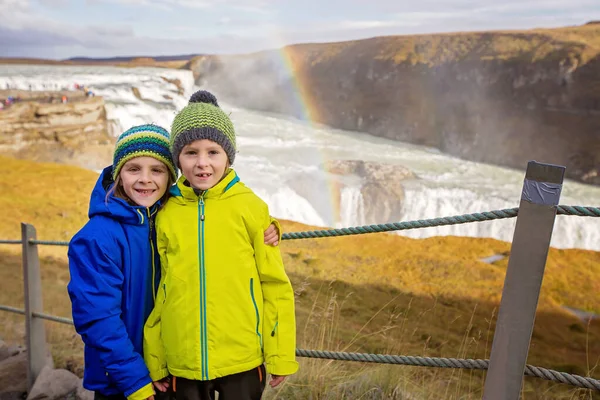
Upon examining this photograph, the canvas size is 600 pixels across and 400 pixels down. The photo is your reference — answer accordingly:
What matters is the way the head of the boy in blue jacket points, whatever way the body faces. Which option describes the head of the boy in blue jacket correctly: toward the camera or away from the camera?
toward the camera

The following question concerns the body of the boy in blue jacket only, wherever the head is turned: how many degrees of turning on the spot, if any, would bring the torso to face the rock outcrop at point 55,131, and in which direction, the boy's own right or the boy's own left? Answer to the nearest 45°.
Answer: approximately 135° to the boy's own left

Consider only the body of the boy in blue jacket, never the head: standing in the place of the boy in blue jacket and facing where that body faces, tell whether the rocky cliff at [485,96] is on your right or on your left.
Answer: on your left

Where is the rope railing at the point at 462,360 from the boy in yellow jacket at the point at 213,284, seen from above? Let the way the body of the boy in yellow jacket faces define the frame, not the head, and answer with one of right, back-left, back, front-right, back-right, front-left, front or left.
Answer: left

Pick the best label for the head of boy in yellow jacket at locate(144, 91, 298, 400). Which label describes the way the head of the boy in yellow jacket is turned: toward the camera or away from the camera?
toward the camera

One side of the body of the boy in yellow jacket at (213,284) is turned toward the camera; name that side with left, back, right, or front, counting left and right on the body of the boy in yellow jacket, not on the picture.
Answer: front

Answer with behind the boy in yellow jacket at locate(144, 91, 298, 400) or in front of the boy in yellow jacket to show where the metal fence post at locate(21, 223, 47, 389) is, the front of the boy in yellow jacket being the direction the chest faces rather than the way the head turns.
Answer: behind

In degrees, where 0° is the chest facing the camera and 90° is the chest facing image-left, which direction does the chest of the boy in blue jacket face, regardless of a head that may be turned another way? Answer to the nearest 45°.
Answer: approximately 315°

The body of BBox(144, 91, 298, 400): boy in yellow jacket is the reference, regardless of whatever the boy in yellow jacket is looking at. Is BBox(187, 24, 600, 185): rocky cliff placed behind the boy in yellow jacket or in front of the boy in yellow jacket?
behind

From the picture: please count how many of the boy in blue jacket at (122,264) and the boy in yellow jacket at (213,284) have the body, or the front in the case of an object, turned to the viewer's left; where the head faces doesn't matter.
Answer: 0
